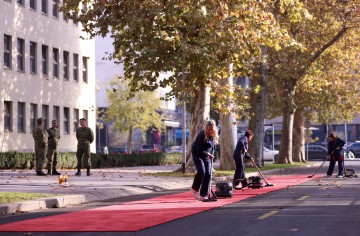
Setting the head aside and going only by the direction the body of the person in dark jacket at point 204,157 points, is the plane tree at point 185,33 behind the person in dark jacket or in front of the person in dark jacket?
behind

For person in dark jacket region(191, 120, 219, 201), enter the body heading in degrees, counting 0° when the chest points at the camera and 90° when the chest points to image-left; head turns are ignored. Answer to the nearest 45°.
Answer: approximately 315°

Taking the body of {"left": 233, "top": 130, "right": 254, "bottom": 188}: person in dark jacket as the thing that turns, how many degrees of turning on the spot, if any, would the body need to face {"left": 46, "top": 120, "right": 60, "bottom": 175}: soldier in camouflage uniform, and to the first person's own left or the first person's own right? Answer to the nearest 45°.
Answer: approximately 135° to the first person's own left

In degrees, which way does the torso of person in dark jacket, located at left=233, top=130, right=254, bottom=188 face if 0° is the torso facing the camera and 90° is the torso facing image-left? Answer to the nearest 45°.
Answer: approximately 270°

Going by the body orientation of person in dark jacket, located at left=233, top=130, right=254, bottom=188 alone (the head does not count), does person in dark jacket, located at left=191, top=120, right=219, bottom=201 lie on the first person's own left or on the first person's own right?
on the first person's own right
